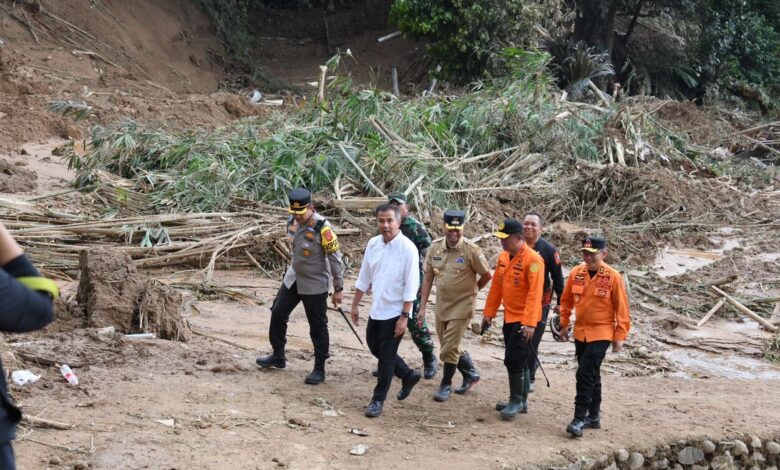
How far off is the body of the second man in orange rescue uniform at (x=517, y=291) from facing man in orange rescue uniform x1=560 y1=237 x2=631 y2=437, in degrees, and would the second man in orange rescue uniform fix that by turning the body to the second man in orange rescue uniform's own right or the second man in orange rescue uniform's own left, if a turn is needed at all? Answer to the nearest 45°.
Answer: approximately 135° to the second man in orange rescue uniform's own left

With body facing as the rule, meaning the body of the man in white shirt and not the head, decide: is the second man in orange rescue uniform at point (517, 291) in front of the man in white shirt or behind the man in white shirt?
behind

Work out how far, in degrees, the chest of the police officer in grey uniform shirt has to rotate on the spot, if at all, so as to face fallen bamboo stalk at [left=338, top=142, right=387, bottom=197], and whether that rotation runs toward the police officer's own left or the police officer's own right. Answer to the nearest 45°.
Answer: approximately 135° to the police officer's own right

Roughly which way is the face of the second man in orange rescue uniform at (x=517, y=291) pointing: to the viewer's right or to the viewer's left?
to the viewer's left

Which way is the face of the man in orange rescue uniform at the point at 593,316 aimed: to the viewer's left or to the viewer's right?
to the viewer's left
